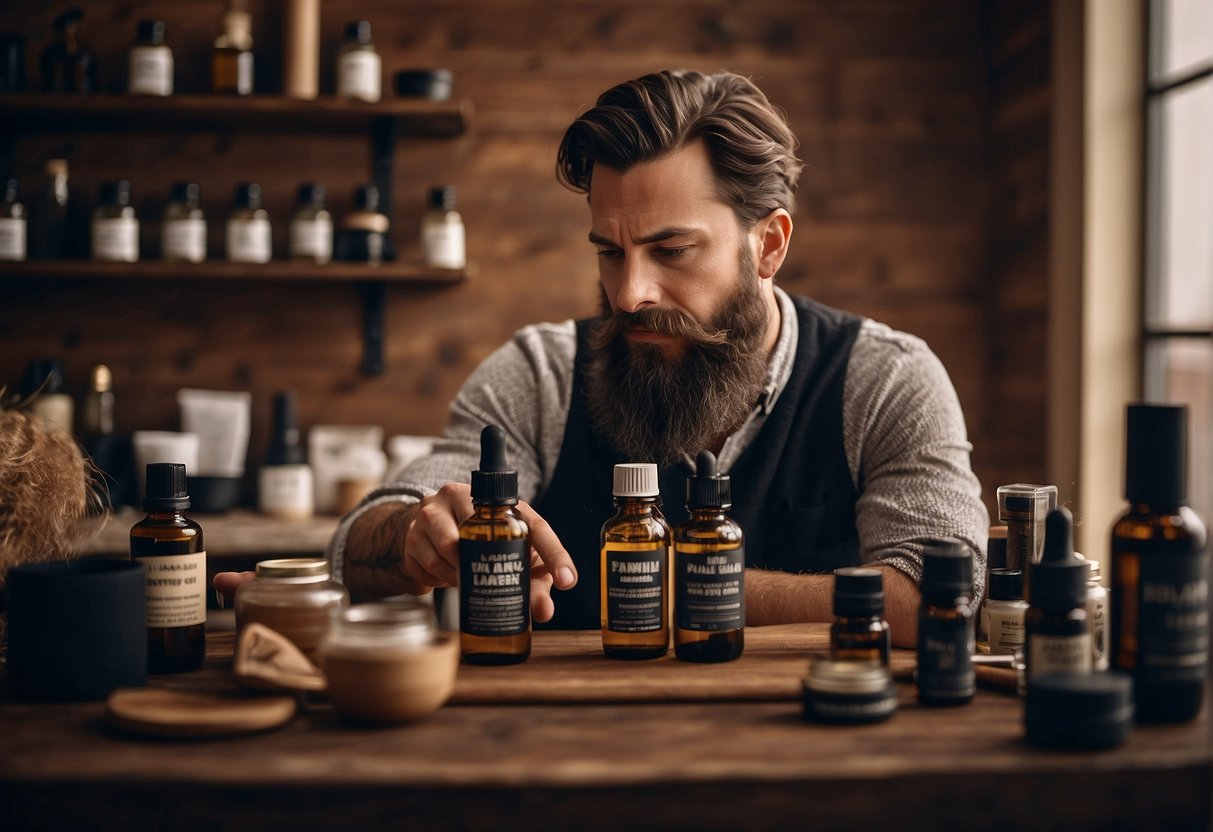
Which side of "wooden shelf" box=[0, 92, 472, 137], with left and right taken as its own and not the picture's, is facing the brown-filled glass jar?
front

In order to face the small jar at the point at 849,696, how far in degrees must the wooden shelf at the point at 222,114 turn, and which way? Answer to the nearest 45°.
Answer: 0° — it already faces it

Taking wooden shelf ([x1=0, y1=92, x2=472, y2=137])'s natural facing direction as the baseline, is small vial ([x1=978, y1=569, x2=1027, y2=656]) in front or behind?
in front

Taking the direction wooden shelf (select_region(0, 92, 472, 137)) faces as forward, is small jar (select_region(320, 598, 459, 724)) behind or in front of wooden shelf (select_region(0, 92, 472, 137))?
in front

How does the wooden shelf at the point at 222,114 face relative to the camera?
toward the camera

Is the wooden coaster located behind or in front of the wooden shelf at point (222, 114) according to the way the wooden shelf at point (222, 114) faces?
in front

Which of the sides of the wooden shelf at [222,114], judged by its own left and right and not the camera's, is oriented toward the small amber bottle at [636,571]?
front

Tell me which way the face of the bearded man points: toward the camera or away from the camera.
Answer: toward the camera

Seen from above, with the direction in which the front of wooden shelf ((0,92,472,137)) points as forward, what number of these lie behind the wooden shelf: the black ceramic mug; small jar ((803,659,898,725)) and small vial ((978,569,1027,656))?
0

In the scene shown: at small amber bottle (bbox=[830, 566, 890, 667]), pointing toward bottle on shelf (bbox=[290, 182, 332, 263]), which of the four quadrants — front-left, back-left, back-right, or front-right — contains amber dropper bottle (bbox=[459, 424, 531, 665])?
front-left

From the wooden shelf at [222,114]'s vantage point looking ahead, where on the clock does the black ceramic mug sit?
The black ceramic mug is roughly at 12 o'clock from the wooden shelf.

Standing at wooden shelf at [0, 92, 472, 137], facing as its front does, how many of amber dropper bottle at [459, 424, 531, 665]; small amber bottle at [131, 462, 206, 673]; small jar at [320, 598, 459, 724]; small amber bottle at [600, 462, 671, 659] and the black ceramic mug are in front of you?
5

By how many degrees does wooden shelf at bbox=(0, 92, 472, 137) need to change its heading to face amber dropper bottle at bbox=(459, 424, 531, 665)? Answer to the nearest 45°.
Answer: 0° — it already faces it
